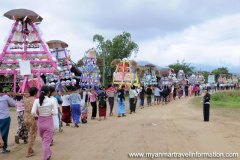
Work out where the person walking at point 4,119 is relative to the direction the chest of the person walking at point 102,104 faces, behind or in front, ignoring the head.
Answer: behind

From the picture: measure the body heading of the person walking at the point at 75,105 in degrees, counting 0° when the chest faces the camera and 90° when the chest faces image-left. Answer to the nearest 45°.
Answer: approximately 180°

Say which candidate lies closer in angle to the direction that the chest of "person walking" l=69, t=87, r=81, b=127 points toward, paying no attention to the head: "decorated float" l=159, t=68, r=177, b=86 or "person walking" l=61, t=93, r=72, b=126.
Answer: the decorated float

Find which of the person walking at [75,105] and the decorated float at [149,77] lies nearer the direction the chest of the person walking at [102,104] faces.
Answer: the decorated float

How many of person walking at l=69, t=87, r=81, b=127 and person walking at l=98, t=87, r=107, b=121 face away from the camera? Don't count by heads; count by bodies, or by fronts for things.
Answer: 2

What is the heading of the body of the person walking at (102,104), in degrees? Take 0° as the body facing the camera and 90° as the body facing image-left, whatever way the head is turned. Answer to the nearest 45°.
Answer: approximately 180°
